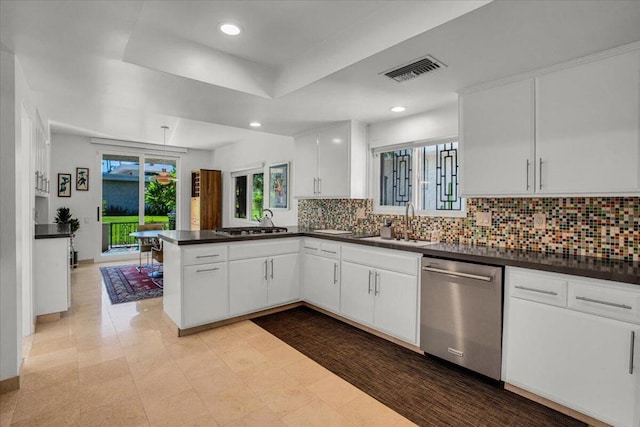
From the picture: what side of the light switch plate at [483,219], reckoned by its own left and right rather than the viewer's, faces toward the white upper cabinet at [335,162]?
right

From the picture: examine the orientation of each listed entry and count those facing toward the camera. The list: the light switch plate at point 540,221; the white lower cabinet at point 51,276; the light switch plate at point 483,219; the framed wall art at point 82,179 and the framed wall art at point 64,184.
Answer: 4

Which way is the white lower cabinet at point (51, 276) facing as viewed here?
to the viewer's right

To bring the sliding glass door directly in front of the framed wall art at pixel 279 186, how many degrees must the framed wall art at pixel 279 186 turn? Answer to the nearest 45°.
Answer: approximately 90° to its right

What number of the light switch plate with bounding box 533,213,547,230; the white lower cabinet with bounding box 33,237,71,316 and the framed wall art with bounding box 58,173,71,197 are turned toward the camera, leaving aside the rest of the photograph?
2

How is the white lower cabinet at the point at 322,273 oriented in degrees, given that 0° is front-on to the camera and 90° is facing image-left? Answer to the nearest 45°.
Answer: approximately 45°

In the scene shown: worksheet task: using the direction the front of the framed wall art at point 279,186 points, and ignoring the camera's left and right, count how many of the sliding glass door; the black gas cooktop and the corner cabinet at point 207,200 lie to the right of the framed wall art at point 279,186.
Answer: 2

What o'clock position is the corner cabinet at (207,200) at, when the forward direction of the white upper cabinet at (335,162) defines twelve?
The corner cabinet is roughly at 3 o'clock from the white upper cabinet.

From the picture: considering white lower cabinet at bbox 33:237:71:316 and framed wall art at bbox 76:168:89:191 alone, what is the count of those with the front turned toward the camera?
1
